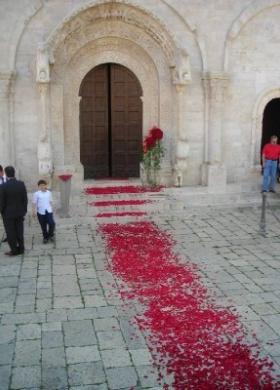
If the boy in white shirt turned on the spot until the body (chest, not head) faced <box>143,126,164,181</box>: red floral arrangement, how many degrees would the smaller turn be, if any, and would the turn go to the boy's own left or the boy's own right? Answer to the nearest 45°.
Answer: approximately 135° to the boy's own left

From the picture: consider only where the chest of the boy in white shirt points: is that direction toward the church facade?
no

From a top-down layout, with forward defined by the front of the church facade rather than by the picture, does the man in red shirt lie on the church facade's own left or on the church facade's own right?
on the church facade's own left

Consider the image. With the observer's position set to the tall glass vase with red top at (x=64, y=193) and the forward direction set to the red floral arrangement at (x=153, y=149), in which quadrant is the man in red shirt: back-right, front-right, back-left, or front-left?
front-right

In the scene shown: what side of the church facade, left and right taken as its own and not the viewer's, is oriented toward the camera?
front

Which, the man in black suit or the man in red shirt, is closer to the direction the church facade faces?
the man in black suit

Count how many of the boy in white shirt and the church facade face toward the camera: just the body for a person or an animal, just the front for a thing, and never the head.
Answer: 2

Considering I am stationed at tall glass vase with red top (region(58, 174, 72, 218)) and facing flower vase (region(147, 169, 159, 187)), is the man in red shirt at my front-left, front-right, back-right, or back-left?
front-right

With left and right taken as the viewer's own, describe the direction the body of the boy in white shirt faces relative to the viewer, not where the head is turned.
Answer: facing the viewer

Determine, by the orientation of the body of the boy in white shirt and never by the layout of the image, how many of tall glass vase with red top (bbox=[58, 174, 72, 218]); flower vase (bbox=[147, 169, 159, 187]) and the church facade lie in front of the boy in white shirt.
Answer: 0

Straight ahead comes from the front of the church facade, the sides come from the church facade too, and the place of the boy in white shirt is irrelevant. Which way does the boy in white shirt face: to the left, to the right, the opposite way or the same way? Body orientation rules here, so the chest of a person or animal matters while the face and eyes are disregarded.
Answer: the same way

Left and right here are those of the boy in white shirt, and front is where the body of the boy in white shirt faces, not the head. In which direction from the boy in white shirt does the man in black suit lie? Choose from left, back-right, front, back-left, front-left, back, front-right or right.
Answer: front-right

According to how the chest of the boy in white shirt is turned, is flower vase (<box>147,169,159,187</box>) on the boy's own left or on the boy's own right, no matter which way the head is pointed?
on the boy's own left
